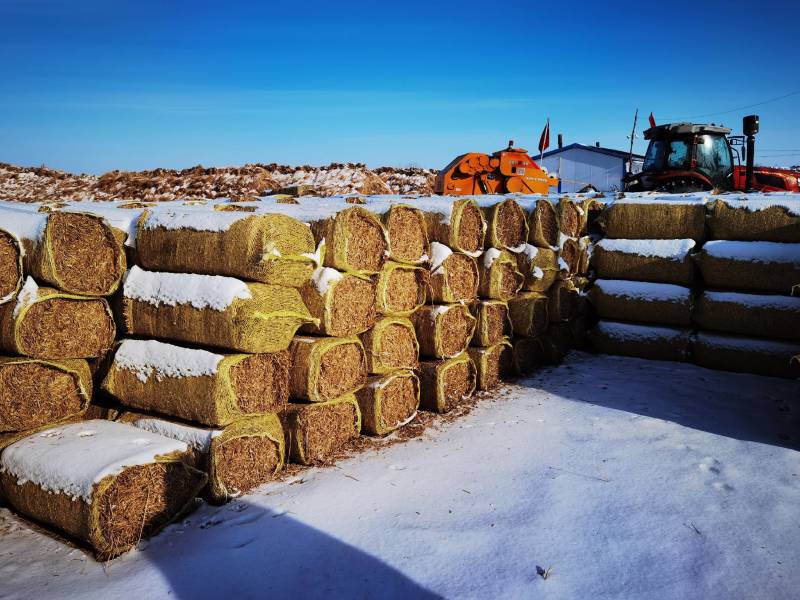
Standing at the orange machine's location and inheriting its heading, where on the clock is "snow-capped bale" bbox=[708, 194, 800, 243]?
The snow-capped bale is roughly at 2 o'clock from the orange machine.

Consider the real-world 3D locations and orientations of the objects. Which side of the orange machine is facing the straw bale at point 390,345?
right

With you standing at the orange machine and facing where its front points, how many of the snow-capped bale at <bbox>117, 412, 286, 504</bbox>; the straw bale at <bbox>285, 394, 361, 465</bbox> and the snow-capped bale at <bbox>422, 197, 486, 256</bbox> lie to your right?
3

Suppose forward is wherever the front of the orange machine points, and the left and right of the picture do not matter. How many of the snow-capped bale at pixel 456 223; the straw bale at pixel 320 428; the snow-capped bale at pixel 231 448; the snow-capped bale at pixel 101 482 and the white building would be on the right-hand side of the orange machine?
4

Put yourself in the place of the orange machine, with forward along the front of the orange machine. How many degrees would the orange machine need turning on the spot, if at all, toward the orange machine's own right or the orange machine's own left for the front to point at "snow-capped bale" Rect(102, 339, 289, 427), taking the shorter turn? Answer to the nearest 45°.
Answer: approximately 90° to the orange machine's own right

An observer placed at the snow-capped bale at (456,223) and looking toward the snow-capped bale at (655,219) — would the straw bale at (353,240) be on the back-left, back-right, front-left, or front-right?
back-right

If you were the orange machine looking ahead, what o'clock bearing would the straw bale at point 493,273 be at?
The straw bale is roughly at 3 o'clock from the orange machine.

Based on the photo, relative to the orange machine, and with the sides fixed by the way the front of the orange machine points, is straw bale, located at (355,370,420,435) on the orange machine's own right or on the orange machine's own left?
on the orange machine's own right

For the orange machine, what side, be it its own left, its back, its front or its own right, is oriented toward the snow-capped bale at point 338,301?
right

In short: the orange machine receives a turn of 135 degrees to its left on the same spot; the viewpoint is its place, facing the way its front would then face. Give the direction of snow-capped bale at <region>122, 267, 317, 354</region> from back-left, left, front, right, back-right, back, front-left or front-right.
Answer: back-left

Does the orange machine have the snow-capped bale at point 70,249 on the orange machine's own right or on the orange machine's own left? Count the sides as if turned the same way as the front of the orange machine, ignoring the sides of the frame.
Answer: on the orange machine's own right

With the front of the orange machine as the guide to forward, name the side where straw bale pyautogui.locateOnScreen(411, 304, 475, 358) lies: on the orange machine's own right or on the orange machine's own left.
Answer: on the orange machine's own right

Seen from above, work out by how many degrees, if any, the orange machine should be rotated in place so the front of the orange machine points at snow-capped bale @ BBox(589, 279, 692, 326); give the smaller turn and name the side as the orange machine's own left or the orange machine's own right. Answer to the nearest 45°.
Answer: approximately 90° to the orange machine's own right

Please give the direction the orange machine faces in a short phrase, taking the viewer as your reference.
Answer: facing to the right of the viewer

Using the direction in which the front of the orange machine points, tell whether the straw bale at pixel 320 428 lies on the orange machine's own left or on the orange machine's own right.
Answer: on the orange machine's own right
